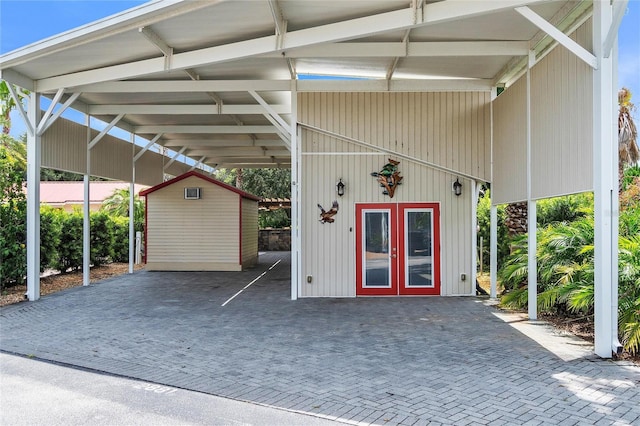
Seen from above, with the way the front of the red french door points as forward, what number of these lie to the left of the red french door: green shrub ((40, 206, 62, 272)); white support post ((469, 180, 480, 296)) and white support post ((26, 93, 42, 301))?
1

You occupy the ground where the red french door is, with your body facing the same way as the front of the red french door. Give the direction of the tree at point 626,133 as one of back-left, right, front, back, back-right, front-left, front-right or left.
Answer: back-left

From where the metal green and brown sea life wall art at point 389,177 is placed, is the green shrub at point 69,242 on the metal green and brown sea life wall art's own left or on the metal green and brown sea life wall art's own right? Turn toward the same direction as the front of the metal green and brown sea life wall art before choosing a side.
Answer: on the metal green and brown sea life wall art's own right

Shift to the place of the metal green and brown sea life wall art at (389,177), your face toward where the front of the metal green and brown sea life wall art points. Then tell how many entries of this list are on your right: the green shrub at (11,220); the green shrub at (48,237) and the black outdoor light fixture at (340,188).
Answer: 3

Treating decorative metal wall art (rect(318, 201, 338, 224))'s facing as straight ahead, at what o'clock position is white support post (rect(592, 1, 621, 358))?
The white support post is roughly at 11 o'clock from the decorative metal wall art.

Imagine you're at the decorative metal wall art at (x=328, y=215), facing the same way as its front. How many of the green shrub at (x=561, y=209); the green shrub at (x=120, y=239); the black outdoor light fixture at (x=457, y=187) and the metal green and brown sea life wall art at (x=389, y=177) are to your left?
3

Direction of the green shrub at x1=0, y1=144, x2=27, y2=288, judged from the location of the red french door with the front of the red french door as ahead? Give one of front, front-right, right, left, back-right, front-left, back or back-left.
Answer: right

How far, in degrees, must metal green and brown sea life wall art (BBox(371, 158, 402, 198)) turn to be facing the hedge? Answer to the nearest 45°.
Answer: approximately 90° to its right

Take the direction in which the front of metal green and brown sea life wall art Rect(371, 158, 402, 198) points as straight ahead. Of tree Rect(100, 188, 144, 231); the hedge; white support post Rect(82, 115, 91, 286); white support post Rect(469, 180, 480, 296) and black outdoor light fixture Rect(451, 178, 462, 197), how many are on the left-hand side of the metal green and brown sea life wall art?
2

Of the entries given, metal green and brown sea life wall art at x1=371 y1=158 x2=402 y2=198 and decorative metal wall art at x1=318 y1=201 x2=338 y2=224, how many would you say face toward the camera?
2

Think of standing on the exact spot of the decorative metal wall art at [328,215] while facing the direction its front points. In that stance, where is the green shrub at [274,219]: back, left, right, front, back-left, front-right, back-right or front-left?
back
